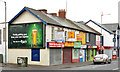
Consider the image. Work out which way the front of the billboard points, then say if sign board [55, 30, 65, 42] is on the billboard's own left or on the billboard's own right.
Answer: on the billboard's own left

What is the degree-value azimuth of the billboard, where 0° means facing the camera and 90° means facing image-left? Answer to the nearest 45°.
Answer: approximately 0°
